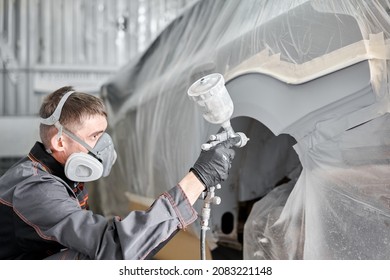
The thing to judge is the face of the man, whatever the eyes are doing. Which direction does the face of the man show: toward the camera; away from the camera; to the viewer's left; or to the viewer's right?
to the viewer's right

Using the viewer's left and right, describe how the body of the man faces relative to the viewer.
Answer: facing to the right of the viewer
